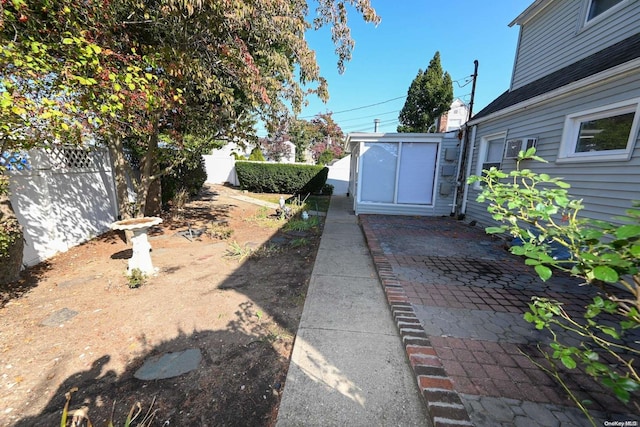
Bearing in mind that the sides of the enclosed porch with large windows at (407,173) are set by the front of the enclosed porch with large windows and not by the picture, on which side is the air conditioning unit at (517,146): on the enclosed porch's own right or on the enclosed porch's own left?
on the enclosed porch's own left

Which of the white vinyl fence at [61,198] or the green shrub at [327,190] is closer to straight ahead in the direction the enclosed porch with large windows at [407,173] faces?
the white vinyl fence

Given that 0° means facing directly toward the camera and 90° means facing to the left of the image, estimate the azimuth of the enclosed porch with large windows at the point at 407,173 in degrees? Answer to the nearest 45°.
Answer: approximately 0°

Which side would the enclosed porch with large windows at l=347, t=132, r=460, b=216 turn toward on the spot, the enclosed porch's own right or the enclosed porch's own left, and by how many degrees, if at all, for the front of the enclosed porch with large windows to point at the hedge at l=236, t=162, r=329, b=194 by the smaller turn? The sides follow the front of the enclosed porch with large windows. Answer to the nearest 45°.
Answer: approximately 135° to the enclosed porch's own right

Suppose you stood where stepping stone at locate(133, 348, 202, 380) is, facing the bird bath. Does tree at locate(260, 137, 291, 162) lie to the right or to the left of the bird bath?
right

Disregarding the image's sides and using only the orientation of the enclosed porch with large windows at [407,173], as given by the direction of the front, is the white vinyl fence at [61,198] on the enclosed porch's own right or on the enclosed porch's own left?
on the enclosed porch's own right

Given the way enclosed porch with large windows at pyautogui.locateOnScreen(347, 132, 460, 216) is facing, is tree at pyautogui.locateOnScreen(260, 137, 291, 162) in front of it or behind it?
behind

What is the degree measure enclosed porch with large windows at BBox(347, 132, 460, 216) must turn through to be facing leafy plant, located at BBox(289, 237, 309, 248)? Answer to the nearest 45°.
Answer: approximately 45° to its right

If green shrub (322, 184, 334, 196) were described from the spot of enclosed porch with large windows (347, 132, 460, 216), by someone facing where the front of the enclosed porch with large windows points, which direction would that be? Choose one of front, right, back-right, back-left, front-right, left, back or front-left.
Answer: back-right

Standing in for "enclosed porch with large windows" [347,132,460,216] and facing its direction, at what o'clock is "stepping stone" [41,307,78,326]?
The stepping stone is roughly at 1 o'clock from the enclosed porch with large windows.

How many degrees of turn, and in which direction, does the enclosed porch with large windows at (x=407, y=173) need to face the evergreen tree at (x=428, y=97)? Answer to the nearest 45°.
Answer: approximately 180°
